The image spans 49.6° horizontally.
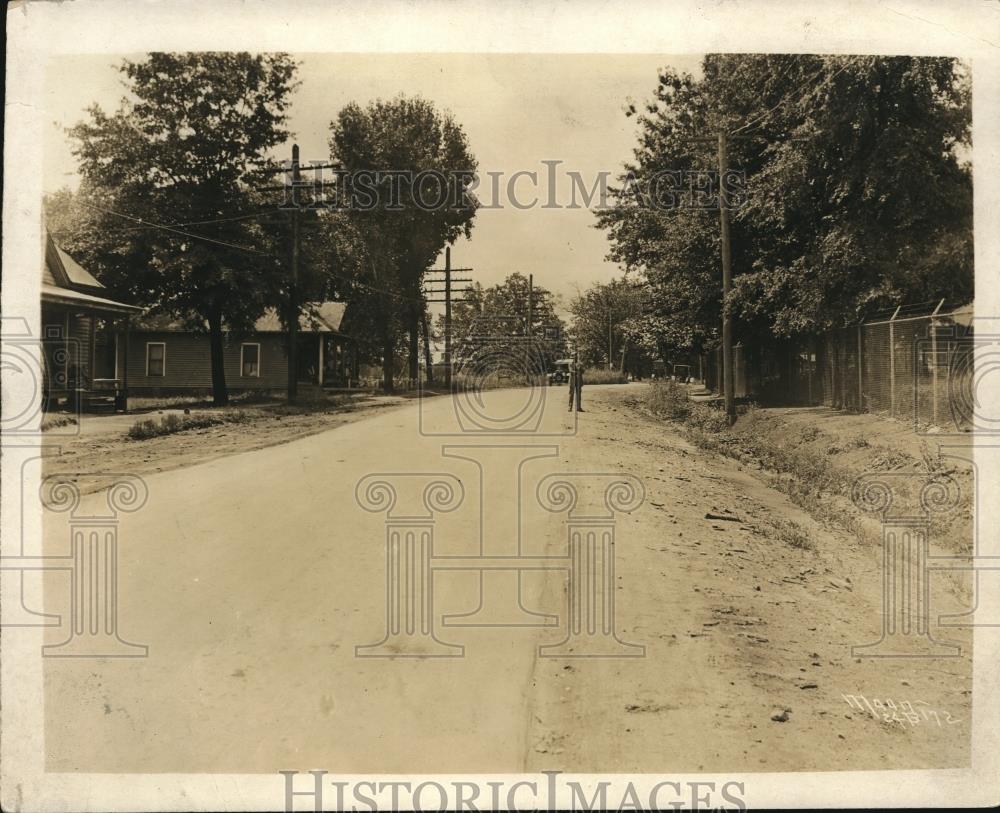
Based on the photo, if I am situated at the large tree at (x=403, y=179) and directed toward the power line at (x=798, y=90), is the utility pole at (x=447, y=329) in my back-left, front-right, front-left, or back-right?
back-left

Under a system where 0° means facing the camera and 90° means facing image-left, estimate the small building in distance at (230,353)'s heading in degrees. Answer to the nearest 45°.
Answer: approximately 270°
